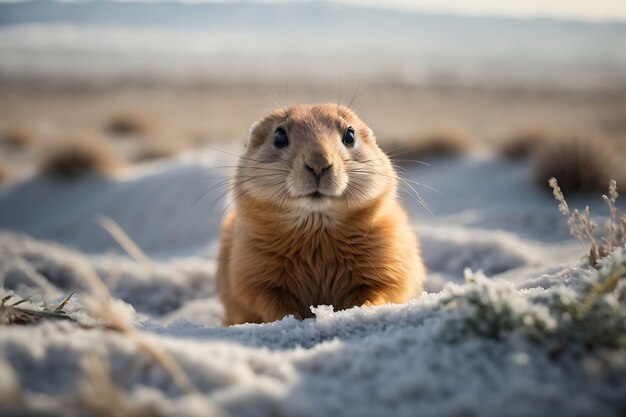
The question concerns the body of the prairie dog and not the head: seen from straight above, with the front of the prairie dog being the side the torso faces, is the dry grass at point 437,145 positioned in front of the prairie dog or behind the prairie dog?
behind

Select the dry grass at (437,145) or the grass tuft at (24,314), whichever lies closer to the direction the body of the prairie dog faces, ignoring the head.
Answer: the grass tuft

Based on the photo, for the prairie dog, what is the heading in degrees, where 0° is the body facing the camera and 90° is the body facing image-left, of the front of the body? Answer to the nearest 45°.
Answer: approximately 0°

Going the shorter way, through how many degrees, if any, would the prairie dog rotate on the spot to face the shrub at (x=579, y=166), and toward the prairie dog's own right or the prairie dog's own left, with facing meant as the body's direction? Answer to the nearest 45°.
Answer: approximately 135° to the prairie dog's own left

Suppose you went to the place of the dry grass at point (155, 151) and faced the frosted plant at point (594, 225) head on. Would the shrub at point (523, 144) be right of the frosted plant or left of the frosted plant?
left

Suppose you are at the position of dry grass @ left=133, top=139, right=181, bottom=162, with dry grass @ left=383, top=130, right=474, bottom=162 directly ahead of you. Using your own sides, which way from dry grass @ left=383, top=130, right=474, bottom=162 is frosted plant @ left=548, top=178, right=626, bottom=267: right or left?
right

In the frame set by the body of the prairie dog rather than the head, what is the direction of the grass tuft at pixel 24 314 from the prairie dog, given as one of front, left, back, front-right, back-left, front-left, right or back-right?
front-right
